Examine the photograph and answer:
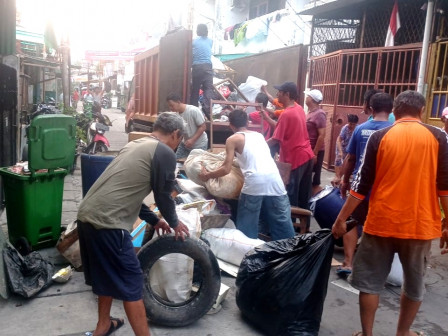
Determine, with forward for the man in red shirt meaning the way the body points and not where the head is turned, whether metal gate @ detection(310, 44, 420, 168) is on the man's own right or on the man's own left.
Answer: on the man's own right

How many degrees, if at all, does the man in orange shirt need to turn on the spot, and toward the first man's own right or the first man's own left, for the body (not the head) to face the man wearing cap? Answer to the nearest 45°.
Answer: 0° — they already face them

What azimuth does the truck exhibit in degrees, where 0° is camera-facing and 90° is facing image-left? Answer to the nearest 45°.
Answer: approximately 135°

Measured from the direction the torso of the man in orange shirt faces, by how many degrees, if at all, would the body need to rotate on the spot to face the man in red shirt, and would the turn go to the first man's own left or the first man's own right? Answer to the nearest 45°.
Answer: approximately 45° to the first man's own left

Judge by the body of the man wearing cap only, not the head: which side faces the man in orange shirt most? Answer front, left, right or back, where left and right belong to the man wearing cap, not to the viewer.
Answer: left

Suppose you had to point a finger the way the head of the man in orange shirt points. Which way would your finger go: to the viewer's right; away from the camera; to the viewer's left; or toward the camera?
away from the camera

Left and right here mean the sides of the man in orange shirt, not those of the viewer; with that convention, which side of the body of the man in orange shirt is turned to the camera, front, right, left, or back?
back

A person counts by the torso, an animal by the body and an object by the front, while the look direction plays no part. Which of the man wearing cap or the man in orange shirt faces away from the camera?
the man in orange shirt

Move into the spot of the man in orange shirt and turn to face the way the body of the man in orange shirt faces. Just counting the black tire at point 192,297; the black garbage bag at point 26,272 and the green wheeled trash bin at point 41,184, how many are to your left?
3

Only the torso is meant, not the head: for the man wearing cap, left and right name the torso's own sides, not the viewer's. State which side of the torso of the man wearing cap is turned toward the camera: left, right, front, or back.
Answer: left

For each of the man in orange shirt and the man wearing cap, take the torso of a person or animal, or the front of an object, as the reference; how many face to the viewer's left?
1
